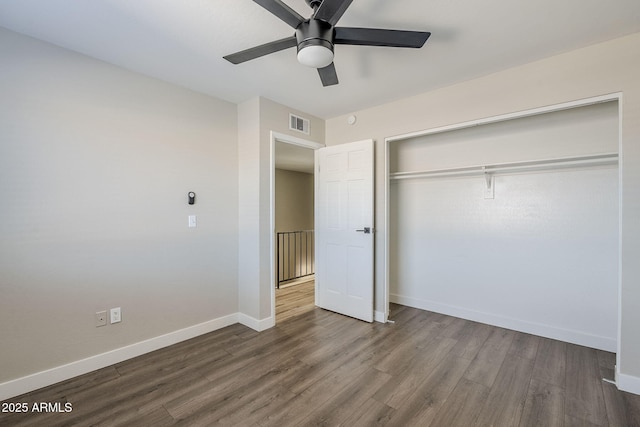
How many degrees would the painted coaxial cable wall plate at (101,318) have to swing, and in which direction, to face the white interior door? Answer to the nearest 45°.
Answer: approximately 90° to its left

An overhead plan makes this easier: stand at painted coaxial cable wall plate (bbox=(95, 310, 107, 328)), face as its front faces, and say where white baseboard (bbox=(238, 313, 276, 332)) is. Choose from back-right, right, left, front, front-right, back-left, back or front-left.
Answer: left

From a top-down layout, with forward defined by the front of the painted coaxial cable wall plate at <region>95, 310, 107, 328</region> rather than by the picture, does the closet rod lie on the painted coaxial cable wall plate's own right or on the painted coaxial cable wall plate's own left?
on the painted coaxial cable wall plate's own left

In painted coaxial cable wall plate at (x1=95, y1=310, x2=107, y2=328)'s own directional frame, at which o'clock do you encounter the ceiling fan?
The ceiling fan is roughly at 11 o'clock from the painted coaxial cable wall plate.

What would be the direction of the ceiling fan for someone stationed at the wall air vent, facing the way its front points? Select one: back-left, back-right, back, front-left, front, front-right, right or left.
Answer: front-right
